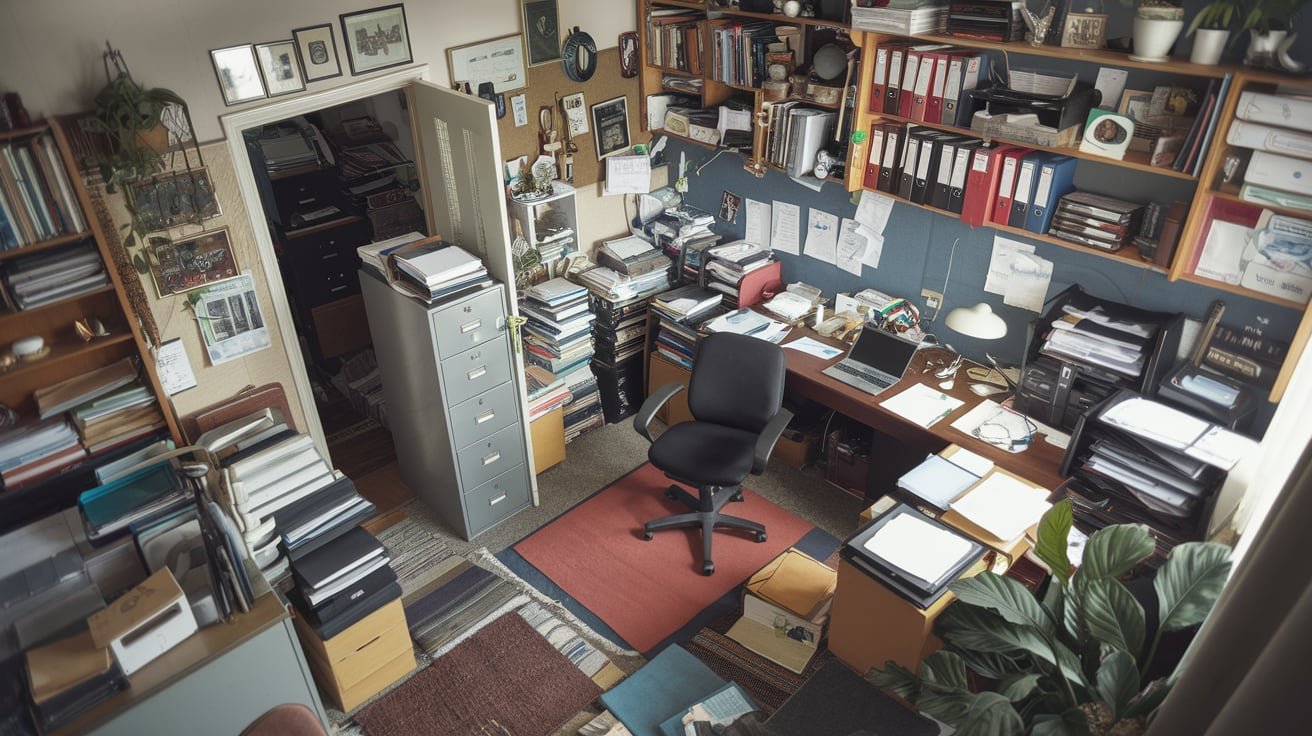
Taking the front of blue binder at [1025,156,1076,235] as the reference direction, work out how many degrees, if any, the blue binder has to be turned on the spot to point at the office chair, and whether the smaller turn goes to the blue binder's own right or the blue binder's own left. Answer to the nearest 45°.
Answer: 0° — it already faces it

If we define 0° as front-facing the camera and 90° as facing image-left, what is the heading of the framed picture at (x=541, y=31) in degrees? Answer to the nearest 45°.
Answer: approximately 315°

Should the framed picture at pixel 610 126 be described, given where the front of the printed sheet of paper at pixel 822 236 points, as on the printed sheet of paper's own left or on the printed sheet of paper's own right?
on the printed sheet of paper's own right

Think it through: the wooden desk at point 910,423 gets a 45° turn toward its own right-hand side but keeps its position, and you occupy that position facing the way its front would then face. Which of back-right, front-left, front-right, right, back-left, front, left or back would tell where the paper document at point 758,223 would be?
front-right

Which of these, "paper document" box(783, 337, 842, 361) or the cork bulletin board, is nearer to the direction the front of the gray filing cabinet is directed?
the paper document

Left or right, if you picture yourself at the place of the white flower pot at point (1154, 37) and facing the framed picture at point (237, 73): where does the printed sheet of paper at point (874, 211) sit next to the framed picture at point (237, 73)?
right

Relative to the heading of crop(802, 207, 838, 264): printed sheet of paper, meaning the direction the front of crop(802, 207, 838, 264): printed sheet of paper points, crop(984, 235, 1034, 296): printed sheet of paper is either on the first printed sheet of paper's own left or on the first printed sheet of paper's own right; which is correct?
on the first printed sheet of paper's own left

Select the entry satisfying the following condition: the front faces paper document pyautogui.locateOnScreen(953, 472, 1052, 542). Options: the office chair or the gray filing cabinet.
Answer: the gray filing cabinet

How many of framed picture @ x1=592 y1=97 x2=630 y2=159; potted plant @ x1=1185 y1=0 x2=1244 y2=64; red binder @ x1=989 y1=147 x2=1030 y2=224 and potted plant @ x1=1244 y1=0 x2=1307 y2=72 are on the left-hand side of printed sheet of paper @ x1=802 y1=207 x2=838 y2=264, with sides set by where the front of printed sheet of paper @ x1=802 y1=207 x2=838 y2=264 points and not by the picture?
3
